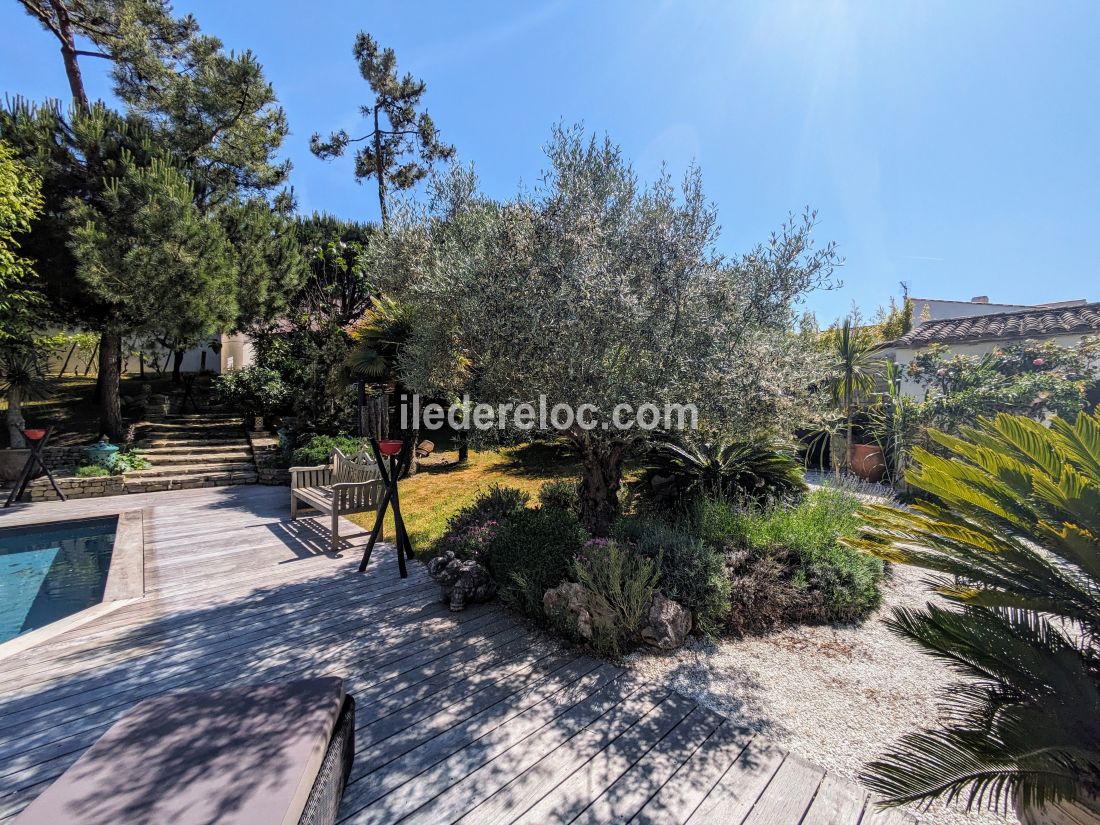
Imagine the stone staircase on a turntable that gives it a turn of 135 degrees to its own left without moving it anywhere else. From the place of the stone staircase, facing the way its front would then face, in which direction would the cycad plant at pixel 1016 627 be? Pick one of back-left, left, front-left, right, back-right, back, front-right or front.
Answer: back-right

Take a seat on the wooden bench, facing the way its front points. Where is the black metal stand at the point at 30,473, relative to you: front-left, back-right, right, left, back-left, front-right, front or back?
right

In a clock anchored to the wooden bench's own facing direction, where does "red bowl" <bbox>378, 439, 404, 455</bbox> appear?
The red bowl is roughly at 10 o'clock from the wooden bench.

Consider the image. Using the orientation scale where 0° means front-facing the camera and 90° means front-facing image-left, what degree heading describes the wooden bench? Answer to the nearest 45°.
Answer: approximately 45°

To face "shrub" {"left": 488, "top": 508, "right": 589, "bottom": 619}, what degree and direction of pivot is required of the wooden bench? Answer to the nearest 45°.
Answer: approximately 90° to its left

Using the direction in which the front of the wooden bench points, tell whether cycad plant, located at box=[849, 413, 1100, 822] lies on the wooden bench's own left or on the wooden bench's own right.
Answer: on the wooden bench's own left

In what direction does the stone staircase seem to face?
toward the camera

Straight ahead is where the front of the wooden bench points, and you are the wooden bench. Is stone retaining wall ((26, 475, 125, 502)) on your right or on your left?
on your right

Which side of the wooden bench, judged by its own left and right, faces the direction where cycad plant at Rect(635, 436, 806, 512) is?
back

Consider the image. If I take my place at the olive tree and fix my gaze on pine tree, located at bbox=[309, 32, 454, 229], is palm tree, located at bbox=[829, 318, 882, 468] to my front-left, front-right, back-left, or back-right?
front-right

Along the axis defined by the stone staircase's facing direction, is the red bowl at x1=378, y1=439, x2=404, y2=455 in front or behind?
in front

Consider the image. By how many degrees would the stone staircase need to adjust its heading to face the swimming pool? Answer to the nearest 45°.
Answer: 0° — it already faces it

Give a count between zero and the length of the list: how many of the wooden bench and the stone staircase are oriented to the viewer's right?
0

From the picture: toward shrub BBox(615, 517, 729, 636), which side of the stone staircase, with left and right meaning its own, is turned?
front

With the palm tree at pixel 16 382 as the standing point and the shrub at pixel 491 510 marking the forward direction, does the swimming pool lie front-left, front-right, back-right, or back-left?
front-right

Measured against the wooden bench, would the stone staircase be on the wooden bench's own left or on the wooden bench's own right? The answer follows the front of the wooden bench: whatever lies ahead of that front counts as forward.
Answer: on the wooden bench's own right

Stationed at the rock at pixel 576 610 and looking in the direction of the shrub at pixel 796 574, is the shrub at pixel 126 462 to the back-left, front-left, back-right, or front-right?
back-left
